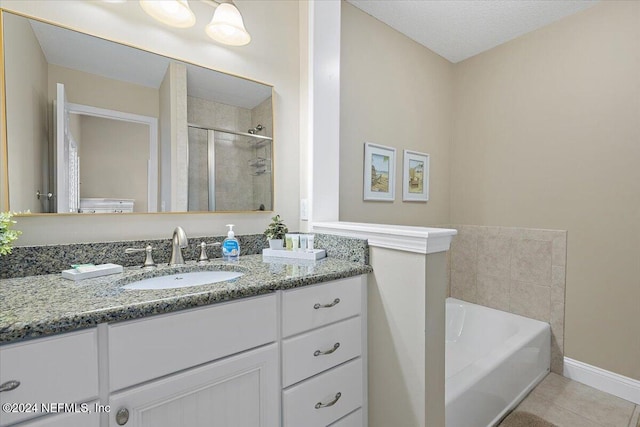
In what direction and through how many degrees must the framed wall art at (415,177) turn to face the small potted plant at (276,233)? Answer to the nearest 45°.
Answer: approximately 90° to its right

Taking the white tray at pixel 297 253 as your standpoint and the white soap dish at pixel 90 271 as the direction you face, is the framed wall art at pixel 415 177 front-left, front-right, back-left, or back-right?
back-right

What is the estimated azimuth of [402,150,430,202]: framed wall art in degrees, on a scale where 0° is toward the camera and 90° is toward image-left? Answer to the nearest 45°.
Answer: approximately 315°

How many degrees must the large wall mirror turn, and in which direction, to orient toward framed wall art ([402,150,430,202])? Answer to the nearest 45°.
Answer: approximately 45° to its left

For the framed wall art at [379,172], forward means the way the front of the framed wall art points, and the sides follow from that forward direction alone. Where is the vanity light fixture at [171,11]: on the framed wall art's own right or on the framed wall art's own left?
on the framed wall art's own right

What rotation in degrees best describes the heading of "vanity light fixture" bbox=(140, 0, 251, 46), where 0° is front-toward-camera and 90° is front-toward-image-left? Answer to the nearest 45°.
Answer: approximately 315°

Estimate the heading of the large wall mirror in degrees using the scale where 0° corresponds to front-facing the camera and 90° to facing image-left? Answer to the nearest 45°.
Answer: approximately 315°
